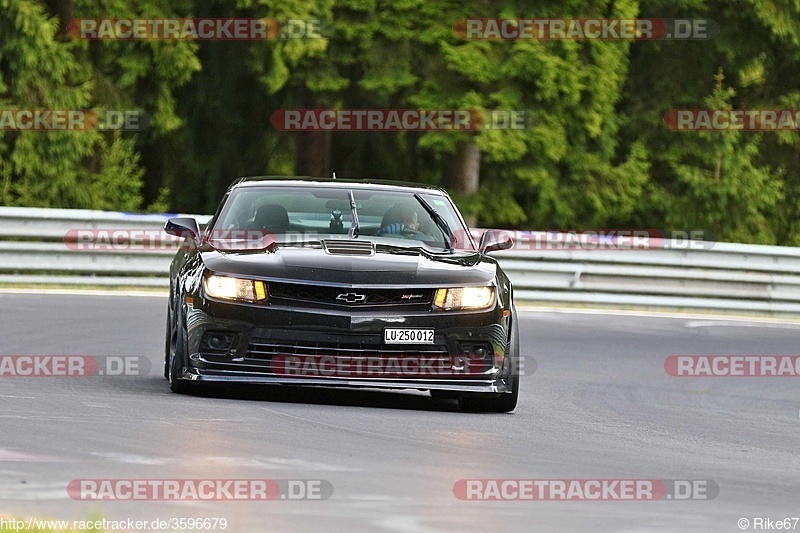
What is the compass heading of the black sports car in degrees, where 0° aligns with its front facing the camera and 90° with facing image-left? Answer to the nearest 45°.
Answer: approximately 0°

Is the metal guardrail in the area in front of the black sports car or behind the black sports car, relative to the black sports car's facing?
behind
